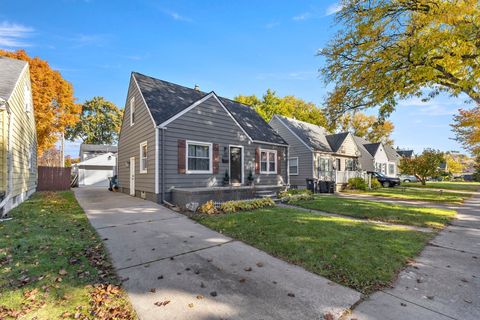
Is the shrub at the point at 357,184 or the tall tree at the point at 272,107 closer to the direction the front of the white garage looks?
the shrub

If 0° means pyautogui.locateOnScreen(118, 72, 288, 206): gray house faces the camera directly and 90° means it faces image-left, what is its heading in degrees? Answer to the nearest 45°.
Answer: approximately 315°

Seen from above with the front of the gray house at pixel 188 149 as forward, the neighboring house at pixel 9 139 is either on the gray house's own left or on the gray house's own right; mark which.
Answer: on the gray house's own right

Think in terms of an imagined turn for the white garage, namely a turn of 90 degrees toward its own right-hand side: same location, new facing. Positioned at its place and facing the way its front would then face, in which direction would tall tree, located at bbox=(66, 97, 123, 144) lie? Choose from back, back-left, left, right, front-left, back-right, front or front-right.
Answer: right

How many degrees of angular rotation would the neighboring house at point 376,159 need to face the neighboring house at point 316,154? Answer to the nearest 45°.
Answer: approximately 45° to its right

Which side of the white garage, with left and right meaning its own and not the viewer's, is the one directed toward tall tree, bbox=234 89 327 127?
left

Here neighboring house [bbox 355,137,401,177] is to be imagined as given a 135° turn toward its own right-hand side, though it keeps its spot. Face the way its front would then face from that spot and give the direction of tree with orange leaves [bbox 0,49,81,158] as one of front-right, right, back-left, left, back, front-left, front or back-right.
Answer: front-left

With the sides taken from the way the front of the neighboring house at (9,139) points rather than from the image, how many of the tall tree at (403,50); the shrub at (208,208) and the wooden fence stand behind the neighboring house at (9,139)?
1

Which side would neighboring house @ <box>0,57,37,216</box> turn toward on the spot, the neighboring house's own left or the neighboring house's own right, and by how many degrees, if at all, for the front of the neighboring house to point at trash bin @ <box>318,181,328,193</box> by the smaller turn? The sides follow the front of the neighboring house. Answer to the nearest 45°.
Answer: approximately 90° to the neighboring house's own left
